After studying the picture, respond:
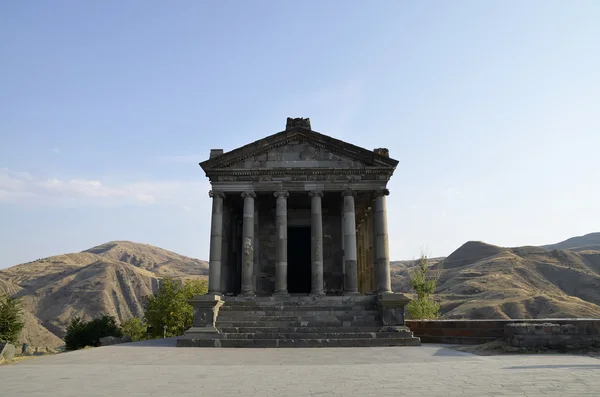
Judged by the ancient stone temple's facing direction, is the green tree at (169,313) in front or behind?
behind

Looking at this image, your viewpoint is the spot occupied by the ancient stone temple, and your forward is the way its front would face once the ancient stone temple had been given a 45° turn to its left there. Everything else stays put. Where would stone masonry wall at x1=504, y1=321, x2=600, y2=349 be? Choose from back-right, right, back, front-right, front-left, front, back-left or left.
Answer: front

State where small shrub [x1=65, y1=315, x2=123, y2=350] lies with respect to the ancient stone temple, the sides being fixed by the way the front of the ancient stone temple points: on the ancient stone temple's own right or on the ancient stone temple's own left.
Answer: on the ancient stone temple's own right

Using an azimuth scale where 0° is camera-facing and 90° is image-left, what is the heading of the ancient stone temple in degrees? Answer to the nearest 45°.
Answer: approximately 0°

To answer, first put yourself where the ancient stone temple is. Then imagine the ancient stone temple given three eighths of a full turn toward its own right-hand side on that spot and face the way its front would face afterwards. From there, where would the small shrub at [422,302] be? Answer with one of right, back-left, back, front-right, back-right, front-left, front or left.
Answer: right

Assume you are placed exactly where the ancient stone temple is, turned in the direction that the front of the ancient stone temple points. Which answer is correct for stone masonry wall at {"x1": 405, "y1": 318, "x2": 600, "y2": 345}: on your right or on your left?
on your left

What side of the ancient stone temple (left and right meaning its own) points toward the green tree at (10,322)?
right
